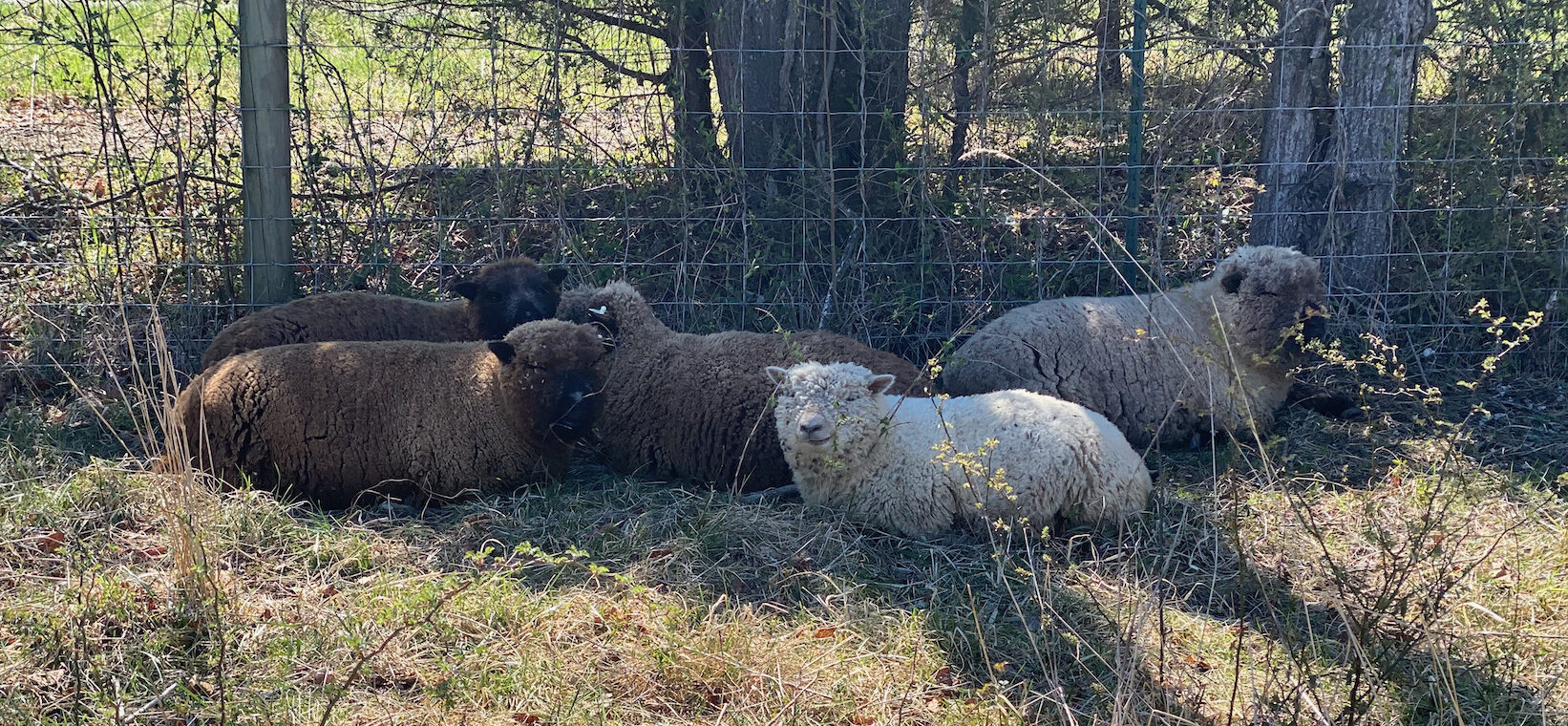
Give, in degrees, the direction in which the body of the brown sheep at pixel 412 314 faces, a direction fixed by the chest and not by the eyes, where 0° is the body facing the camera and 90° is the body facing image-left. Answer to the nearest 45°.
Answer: approximately 270°

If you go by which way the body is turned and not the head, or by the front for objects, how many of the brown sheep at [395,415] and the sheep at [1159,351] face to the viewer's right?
2

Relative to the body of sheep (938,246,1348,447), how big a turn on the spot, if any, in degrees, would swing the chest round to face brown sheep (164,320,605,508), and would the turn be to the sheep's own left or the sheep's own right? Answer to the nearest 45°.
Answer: approximately 135° to the sheep's own right

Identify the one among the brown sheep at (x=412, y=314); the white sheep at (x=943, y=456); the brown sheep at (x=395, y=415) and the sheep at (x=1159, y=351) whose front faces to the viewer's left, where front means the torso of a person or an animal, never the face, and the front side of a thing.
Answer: the white sheep

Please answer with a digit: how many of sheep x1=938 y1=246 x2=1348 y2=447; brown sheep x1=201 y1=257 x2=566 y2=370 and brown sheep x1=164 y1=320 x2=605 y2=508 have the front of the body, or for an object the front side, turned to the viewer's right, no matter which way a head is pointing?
3

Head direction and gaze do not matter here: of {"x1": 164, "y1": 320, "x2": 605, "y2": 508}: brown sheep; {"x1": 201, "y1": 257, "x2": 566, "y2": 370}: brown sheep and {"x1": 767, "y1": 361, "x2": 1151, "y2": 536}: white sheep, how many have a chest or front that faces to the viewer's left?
1

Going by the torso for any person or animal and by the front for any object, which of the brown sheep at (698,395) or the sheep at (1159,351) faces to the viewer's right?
the sheep

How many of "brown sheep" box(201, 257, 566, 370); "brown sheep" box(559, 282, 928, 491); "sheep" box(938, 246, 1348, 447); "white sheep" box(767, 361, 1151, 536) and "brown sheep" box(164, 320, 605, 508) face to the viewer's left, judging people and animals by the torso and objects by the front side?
2

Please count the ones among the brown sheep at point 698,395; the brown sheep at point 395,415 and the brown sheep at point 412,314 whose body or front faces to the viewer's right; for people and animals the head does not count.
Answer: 2

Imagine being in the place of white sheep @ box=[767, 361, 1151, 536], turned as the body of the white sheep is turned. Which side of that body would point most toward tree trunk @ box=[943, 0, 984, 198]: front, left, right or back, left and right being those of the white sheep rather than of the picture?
right

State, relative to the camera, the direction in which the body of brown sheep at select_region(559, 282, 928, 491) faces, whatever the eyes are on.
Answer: to the viewer's left

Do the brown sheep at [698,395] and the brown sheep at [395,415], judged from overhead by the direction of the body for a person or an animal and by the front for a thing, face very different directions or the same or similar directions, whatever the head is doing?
very different directions

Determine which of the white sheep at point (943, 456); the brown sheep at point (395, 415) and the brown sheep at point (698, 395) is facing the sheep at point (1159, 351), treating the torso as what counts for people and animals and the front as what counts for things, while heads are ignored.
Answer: the brown sheep at point (395, 415)

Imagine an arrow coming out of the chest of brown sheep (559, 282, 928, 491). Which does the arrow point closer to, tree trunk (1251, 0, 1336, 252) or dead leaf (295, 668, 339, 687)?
the dead leaf

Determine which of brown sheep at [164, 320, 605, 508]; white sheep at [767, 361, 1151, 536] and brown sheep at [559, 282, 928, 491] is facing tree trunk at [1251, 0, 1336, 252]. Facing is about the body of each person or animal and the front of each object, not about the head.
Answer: brown sheep at [164, 320, 605, 508]

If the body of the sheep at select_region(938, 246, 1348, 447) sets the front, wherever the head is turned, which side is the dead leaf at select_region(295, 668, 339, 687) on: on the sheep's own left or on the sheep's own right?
on the sheep's own right

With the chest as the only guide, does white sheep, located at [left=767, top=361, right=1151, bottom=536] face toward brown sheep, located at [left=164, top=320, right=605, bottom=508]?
yes

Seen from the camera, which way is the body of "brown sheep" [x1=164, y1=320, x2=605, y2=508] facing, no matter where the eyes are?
to the viewer's right

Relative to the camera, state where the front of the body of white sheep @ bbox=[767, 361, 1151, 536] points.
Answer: to the viewer's left
